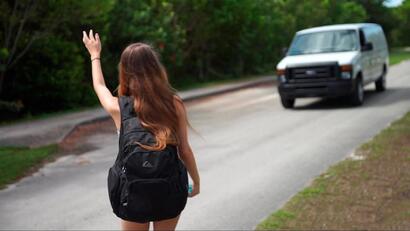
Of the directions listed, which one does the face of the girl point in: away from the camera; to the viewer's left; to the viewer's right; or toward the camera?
away from the camera

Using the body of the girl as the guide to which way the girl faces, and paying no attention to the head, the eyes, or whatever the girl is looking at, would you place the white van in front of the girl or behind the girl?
in front

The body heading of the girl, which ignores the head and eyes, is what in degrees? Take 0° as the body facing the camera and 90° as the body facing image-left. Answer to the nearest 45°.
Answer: approximately 180°
